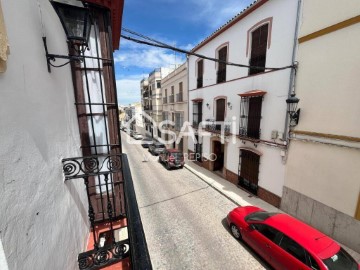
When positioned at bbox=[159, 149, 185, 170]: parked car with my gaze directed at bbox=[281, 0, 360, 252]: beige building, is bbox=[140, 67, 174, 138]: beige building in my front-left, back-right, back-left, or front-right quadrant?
back-left

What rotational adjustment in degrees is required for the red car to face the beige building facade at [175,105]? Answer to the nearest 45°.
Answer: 0° — it already faces it

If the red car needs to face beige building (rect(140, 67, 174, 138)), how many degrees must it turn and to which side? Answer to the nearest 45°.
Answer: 0° — it already faces it

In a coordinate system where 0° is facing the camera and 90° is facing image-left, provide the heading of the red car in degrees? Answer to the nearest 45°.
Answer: approximately 135°

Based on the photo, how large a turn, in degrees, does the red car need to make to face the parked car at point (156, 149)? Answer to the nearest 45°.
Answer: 0° — it already faces it
